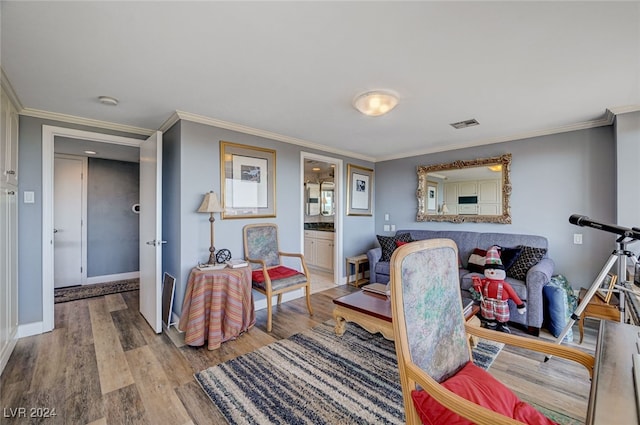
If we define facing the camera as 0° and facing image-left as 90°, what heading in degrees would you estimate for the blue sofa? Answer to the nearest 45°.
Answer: approximately 45°

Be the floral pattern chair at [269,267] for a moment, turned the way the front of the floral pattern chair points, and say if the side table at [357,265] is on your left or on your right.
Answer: on your left

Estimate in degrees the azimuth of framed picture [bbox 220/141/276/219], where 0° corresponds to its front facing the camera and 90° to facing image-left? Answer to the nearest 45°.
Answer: approximately 315°

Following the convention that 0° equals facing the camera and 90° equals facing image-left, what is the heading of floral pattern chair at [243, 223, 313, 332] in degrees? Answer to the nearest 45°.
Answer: approximately 315°

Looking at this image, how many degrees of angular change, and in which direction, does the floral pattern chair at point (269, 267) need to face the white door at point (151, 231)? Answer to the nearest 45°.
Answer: approximately 135° to its right

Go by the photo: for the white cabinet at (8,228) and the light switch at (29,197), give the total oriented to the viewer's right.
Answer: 1

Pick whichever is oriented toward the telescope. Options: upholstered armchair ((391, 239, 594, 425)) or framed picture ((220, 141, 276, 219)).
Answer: the framed picture

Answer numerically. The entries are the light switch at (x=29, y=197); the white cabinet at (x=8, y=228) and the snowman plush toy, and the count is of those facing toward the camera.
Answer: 2

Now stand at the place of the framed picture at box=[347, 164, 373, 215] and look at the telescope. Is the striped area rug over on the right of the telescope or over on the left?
right
